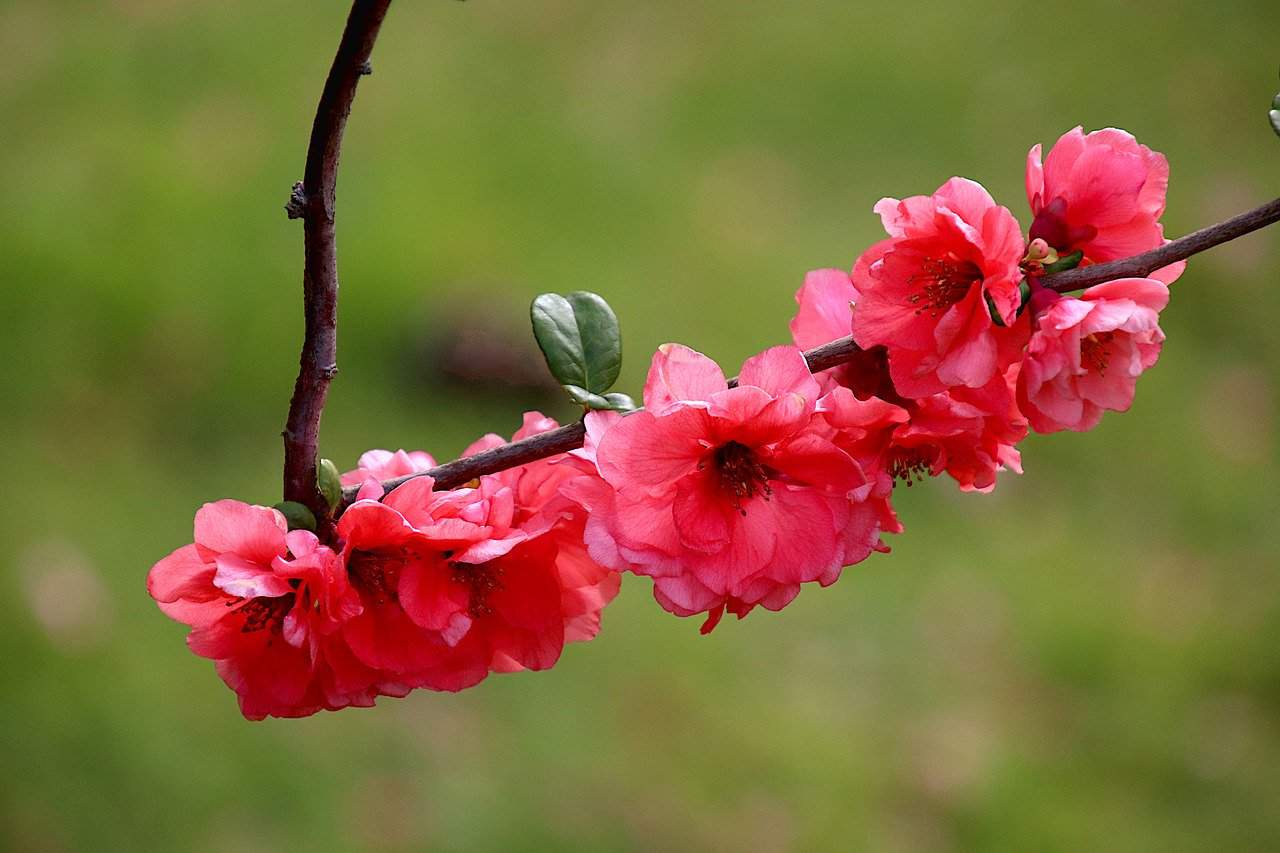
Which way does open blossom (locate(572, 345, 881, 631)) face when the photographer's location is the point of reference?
facing the viewer
